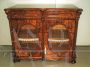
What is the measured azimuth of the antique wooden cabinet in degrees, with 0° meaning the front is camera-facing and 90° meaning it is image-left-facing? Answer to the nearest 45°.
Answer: approximately 0°
